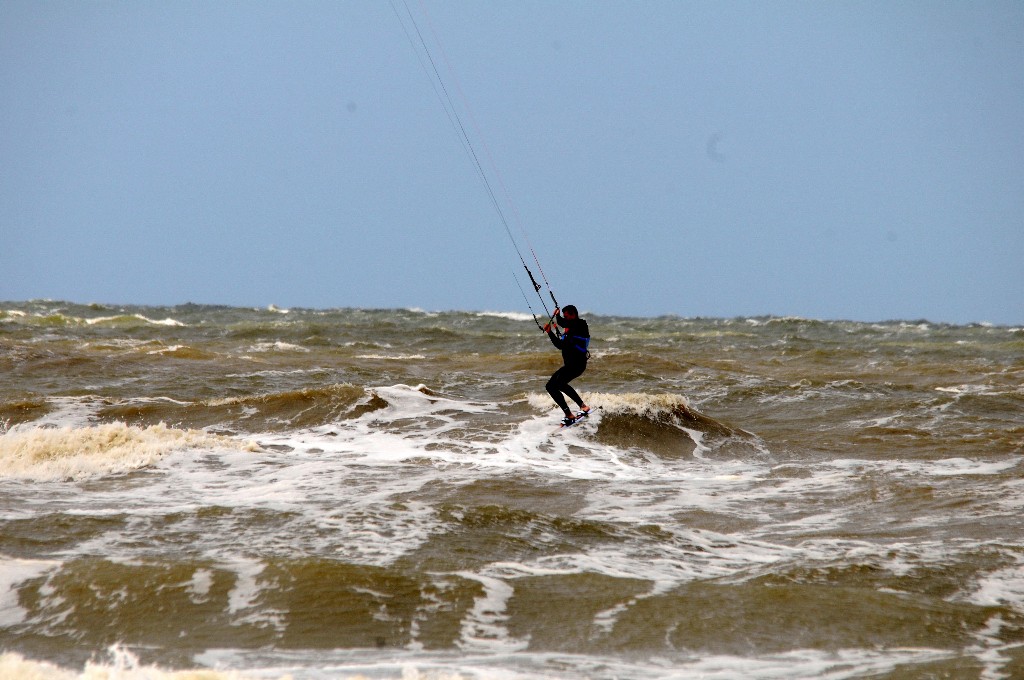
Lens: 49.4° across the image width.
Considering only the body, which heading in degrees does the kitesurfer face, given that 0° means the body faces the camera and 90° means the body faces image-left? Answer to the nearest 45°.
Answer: approximately 90°
